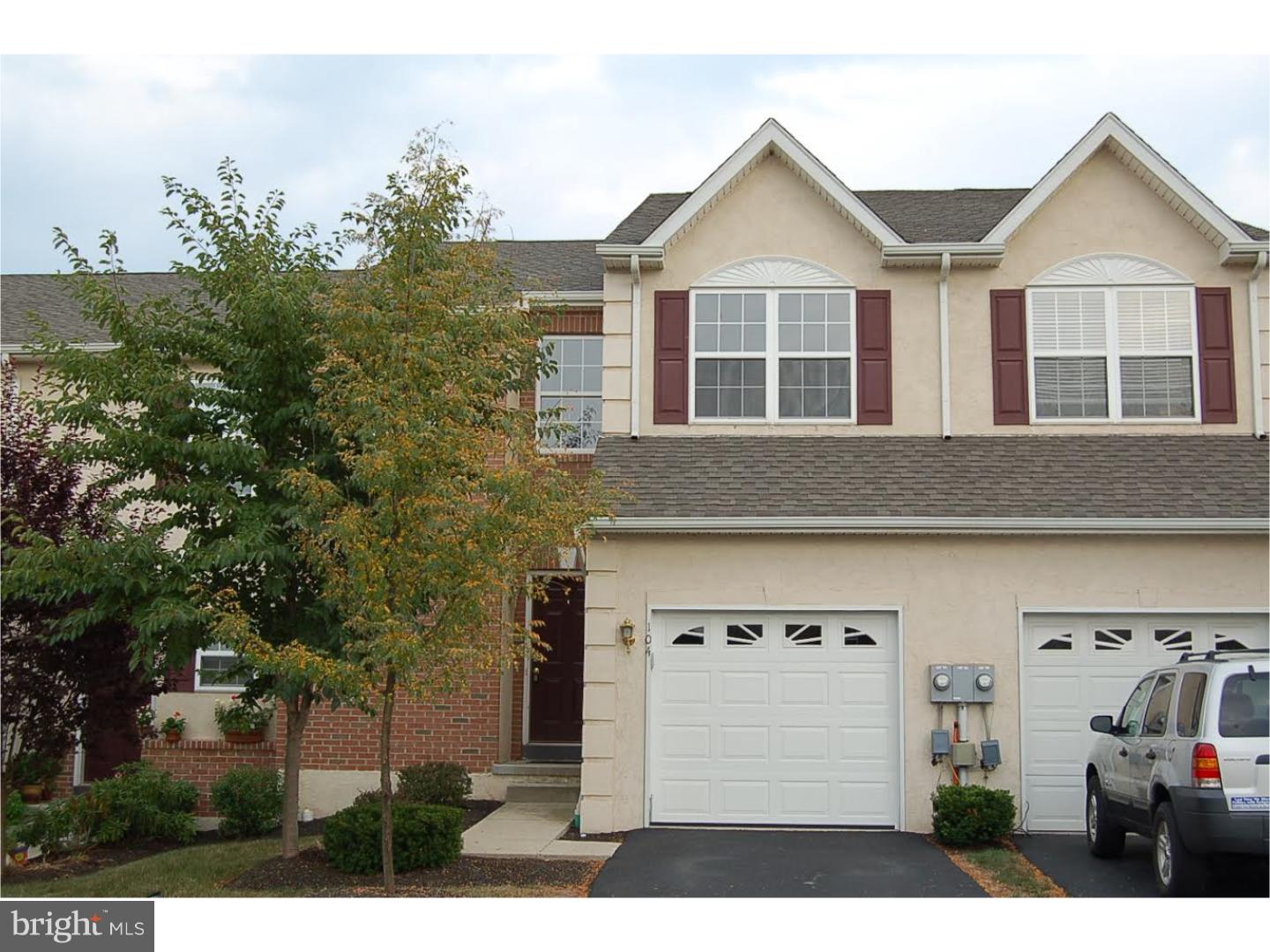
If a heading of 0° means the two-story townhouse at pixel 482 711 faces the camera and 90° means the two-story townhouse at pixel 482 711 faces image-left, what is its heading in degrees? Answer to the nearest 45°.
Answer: approximately 0°

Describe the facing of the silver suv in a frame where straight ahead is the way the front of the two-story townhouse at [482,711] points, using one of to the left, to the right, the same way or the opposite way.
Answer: the opposite way

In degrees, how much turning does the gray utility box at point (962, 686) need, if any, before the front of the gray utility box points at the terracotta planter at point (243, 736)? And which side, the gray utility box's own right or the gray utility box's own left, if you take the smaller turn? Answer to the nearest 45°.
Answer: approximately 90° to the gray utility box's own right

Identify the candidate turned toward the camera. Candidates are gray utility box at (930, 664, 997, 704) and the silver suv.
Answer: the gray utility box

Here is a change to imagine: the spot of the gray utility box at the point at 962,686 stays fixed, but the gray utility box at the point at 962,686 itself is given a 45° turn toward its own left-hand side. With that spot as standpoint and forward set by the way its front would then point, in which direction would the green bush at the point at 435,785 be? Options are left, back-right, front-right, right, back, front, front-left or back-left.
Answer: back-right

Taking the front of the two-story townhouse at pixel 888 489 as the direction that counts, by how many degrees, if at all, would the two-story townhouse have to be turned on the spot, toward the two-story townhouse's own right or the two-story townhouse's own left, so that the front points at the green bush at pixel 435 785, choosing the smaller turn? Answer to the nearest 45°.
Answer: approximately 90° to the two-story townhouse's own right

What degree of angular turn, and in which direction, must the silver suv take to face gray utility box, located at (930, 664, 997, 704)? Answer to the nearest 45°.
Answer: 0° — it already faces it

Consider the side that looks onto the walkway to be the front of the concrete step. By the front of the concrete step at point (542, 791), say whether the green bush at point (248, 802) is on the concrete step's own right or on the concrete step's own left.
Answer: on the concrete step's own right

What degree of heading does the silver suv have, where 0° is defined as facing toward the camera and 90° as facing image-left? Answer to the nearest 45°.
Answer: approximately 135°

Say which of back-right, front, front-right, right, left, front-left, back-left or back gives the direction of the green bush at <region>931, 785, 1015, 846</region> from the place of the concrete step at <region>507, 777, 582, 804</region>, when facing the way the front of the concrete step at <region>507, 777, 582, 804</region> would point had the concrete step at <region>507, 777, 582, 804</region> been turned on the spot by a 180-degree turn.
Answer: back-right

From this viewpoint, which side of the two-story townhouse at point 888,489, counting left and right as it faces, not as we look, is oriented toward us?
front

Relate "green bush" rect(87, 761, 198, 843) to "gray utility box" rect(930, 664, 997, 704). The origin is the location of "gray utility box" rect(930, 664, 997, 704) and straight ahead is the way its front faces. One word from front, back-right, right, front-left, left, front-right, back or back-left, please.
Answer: right

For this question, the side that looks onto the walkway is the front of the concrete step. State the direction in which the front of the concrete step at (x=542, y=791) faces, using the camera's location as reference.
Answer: facing the viewer

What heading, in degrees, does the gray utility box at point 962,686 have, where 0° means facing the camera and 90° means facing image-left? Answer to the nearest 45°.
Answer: approximately 0°

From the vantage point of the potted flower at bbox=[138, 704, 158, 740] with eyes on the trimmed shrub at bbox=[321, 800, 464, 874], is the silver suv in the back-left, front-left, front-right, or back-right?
front-left

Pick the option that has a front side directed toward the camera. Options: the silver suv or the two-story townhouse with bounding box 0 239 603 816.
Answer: the two-story townhouse
